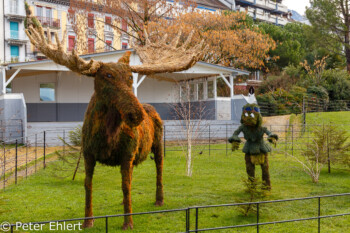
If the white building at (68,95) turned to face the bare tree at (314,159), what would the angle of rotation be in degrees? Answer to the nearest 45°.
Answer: approximately 45° to its left

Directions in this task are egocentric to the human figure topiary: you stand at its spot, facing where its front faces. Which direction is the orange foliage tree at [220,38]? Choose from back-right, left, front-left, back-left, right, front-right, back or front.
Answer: back

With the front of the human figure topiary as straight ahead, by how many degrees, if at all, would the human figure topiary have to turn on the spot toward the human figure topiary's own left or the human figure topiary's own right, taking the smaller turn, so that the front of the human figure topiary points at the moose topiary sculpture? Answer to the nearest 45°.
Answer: approximately 45° to the human figure topiary's own right

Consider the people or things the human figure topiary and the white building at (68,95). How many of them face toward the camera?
2

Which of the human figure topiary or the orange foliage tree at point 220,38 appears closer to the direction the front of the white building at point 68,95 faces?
the human figure topiary

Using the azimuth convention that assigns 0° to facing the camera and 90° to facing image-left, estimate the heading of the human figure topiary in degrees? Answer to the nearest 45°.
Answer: approximately 0°

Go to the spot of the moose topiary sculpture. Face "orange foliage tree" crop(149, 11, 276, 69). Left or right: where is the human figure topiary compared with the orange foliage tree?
right

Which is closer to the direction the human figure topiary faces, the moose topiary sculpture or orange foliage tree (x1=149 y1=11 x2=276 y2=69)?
the moose topiary sculpture

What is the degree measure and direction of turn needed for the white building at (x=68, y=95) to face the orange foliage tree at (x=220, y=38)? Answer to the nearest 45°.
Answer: approximately 90° to its left
